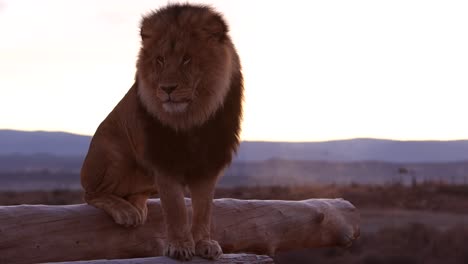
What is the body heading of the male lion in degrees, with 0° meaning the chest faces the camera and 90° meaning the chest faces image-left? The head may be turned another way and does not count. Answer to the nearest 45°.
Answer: approximately 315°
